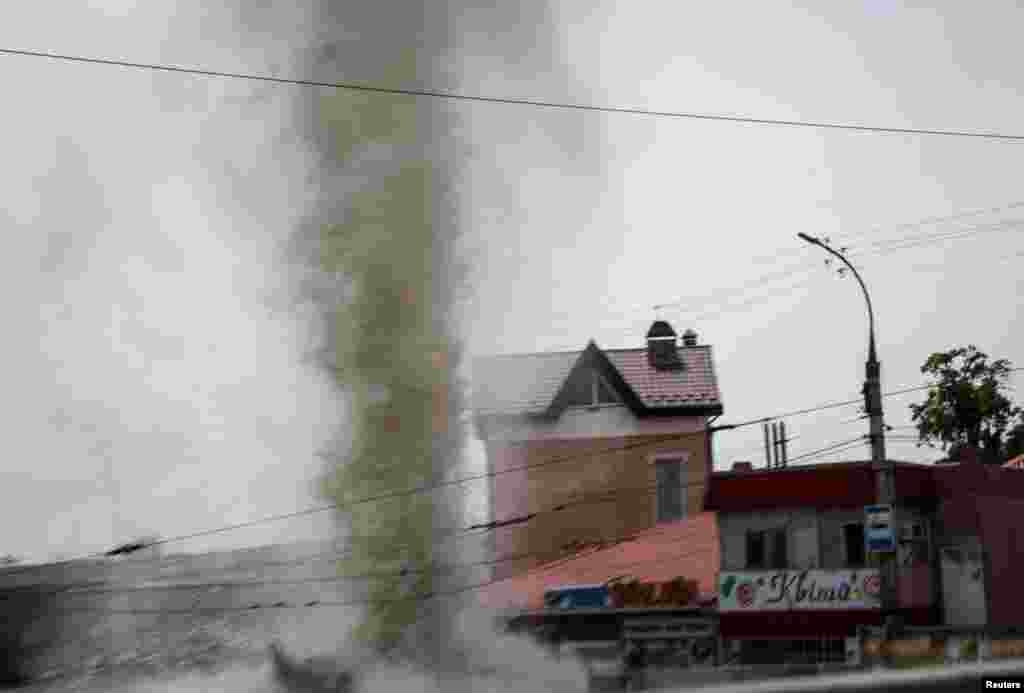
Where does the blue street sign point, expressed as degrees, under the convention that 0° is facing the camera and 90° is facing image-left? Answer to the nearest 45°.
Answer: approximately 0°
